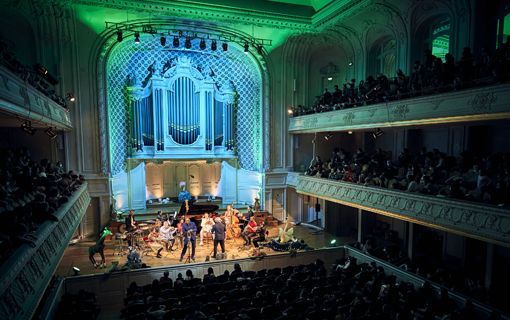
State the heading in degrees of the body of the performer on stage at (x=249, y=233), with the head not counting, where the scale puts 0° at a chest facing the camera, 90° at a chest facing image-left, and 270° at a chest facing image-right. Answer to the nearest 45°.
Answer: approximately 45°

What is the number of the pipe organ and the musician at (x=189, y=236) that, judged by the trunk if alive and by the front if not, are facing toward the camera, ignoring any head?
2

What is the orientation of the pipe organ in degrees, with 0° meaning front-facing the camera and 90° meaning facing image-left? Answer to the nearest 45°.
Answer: approximately 0°

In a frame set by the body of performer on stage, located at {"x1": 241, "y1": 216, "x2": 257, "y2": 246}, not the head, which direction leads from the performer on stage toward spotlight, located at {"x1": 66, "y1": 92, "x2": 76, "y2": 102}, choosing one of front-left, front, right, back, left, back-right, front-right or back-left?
front-right

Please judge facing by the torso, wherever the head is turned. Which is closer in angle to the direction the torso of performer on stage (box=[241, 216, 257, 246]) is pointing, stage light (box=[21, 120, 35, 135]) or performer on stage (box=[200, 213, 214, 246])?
the stage light

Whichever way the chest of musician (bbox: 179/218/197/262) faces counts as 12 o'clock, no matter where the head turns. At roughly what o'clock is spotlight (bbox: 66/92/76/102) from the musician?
The spotlight is roughly at 4 o'clock from the musician.

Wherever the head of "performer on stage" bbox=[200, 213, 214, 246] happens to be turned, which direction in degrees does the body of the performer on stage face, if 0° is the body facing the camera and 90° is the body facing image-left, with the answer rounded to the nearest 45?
approximately 0°

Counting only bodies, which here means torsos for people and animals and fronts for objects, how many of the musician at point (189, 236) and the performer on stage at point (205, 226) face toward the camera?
2

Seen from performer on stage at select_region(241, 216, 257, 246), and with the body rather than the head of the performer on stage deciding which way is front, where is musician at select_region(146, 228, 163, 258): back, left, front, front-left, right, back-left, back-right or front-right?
front-right
